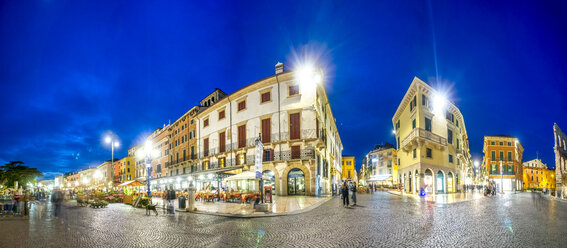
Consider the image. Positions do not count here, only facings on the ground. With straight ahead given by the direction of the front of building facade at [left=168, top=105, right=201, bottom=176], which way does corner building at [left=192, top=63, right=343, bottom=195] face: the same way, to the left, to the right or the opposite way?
the same way

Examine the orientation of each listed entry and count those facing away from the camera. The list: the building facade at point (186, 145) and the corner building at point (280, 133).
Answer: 0

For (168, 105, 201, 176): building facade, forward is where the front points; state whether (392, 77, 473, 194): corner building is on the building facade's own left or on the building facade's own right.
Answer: on the building facade's own left

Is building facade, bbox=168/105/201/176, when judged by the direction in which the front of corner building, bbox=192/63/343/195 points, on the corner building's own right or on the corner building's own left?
on the corner building's own right

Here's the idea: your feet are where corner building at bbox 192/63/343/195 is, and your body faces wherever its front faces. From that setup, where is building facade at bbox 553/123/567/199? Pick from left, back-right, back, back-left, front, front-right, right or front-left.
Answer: back-left

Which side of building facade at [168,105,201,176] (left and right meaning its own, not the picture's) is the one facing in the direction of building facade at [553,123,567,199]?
left

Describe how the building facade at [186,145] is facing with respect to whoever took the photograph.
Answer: facing the viewer and to the left of the viewer
